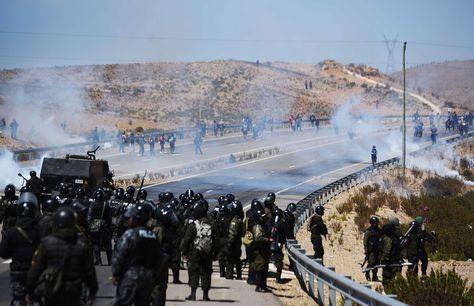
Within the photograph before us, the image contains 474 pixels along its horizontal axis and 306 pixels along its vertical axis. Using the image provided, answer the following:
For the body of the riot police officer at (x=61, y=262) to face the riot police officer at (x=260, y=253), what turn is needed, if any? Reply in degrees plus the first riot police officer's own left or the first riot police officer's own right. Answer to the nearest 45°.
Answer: approximately 45° to the first riot police officer's own right

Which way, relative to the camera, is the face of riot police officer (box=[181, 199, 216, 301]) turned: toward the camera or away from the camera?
away from the camera

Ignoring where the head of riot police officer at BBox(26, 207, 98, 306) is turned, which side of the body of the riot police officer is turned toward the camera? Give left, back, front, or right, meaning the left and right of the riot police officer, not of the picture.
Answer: back

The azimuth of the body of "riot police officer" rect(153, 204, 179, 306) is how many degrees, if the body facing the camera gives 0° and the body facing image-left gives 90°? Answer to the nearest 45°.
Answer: approximately 225°

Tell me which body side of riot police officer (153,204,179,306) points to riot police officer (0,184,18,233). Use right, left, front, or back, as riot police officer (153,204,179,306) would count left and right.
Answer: left

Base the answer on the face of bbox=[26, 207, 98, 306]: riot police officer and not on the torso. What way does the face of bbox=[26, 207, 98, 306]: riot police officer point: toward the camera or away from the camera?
away from the camera

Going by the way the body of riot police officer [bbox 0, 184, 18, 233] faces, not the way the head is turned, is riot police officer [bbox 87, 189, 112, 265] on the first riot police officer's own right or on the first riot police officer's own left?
on the first riot police officer's own right

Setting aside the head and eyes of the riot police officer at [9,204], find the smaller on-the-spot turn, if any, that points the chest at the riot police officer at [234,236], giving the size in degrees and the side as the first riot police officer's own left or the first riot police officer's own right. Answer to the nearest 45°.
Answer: approximately 90° to the first riot police officer's own right

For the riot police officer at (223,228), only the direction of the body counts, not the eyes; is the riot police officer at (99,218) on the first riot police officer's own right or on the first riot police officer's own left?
on the first riot police officer's own left

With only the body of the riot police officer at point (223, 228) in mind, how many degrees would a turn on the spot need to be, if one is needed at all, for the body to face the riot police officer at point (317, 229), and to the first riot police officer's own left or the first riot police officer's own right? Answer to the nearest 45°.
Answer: approximately 45° to the first riot police officer's own right

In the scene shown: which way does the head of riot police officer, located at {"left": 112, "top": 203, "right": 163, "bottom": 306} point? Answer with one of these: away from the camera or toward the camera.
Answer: away from the camera

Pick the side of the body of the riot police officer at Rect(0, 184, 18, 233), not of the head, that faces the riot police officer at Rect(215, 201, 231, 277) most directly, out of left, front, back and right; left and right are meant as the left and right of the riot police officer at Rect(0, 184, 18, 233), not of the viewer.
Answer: right

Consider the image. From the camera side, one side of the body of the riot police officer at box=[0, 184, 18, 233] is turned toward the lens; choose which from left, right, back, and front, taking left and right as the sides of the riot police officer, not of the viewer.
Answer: back

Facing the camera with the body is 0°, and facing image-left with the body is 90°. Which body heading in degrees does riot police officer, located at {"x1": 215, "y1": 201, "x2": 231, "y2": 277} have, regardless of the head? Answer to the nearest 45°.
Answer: approximately 180°

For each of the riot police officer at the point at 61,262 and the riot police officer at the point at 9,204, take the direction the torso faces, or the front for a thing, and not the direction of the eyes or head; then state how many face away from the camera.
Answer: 2
